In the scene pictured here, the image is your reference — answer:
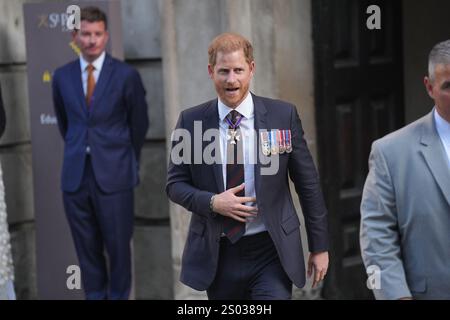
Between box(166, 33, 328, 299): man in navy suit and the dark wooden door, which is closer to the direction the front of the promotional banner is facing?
the man in navy suit

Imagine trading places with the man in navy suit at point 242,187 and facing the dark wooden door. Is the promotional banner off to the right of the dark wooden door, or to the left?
left

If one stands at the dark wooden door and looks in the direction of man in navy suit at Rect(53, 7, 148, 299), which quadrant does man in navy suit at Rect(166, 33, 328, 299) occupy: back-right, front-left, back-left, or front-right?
front-left

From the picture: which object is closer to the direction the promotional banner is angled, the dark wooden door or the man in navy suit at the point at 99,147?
the man in navy suit

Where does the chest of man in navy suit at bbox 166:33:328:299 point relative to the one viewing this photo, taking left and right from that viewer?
facing the viewer

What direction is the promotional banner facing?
toward the camera

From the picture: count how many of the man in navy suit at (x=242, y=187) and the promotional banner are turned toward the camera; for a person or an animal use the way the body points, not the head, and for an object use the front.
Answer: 2

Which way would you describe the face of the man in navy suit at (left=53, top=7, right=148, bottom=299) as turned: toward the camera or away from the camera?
toward the camera

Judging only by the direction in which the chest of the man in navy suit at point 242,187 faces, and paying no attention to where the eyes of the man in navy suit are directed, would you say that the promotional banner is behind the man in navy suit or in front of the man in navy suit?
behind

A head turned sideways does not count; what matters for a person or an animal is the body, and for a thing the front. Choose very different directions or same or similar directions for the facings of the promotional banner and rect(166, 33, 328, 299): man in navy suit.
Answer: same or similar directions

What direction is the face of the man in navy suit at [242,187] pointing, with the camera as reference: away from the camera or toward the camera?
toward the camera
